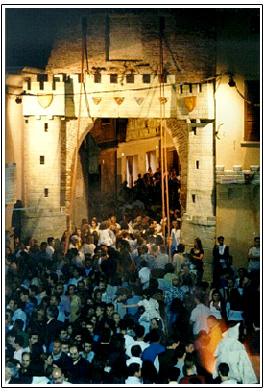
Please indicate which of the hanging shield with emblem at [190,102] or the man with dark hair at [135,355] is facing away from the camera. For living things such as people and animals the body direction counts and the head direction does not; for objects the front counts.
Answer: the man with dark hair

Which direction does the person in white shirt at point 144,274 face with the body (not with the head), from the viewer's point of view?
away from the camera

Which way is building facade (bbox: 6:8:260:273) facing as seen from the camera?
toward the camera

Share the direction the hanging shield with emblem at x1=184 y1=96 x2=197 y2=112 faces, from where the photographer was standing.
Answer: facing the viewer

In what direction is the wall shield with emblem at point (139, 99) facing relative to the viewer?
toward the camera

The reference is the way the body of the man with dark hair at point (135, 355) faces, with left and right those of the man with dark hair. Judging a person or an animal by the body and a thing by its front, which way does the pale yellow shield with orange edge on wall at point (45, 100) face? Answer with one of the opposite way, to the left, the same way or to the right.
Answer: the opposite way

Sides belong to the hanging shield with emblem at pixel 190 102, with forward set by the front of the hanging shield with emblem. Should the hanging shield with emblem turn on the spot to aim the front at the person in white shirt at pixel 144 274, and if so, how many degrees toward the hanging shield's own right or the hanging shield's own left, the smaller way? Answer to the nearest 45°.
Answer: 0° — it already faces them

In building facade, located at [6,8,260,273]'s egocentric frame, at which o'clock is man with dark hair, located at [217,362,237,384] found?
The man with dark hair is roughly at 12 o'clock from the building facade.

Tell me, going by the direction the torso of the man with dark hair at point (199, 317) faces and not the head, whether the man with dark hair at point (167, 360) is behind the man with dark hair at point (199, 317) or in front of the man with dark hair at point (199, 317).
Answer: behind

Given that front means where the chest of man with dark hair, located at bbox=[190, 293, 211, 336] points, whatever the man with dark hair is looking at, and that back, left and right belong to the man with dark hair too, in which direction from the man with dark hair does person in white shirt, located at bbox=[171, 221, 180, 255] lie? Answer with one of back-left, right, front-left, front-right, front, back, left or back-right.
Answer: front

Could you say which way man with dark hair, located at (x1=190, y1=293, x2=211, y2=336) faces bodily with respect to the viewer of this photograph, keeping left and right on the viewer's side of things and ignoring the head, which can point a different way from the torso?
facing away from the viewer
